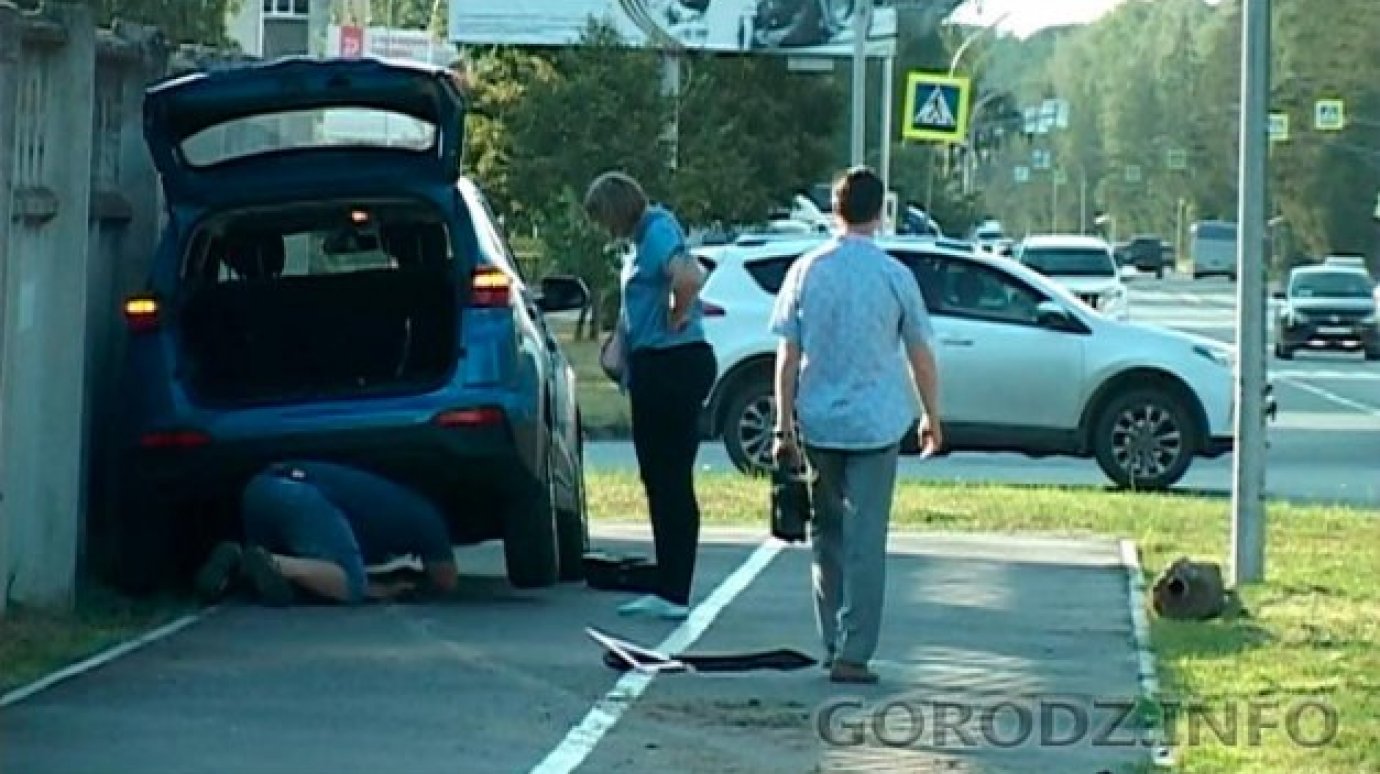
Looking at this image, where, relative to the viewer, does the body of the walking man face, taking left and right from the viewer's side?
facing away from the viewer

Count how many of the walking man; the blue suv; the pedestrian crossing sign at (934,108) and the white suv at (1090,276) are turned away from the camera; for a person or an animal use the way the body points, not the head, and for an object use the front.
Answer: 2

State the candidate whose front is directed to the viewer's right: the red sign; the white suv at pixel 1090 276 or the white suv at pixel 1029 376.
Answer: the white suv at pixel 1029 376

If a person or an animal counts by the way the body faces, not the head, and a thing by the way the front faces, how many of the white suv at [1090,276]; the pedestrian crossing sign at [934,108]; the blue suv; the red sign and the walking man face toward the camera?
3

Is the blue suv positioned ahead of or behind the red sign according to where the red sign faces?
ahead

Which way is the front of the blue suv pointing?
away from the camera

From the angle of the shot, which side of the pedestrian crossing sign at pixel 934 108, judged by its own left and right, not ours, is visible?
front

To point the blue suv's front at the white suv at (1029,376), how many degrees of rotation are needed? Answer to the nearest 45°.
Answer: approximately 45° to its right

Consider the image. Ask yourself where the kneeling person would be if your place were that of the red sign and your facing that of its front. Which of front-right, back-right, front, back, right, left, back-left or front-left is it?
front

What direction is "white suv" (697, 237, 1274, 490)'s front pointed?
to the viewer's right

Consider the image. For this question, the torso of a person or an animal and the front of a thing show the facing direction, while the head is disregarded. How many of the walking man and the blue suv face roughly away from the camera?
2

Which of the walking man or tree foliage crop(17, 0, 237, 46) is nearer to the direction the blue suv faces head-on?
the tree foliage

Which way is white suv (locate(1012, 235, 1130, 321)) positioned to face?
toward the camera

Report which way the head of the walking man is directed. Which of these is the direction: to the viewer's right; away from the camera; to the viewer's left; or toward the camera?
away from the camera

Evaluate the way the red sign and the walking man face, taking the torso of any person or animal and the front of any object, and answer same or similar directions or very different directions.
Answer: very different directions

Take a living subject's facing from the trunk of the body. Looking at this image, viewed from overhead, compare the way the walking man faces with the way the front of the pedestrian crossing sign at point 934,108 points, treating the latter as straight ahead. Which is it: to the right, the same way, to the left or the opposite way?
the opposite way
